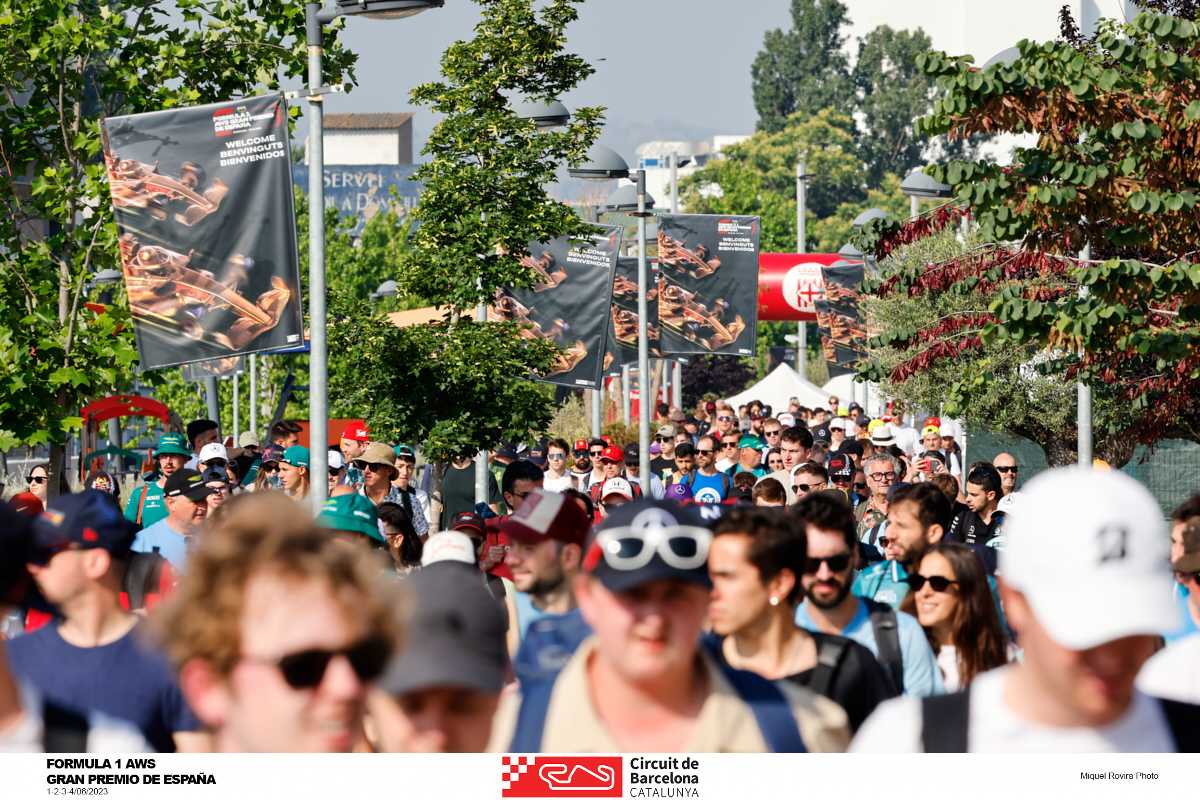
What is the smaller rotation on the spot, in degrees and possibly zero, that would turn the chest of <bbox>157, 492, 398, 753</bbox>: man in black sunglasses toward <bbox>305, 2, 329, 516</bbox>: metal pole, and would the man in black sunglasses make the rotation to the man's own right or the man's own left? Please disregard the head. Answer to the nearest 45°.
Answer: approximately 135° to the man's own left

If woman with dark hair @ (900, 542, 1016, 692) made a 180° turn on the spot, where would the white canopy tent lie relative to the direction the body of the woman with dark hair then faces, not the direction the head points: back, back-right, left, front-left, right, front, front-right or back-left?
front-left

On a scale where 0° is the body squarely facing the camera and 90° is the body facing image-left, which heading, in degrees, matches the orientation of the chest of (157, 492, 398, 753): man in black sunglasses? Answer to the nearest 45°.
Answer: approximately 315°

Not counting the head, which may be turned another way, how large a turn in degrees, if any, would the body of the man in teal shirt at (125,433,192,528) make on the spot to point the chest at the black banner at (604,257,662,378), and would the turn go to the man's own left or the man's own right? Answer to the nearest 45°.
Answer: approximately 135° to the man's own left

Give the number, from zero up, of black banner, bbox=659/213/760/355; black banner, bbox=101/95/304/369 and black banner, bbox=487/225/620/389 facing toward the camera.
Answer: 3

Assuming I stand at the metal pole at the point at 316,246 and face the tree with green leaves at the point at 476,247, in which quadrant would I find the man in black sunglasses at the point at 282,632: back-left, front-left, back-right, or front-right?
back-right

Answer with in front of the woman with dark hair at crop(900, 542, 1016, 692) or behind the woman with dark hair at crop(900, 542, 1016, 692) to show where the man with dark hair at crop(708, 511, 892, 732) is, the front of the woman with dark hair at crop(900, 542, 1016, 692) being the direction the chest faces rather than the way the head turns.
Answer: in front

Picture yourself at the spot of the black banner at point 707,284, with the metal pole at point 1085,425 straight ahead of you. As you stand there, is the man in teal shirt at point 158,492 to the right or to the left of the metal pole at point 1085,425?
right

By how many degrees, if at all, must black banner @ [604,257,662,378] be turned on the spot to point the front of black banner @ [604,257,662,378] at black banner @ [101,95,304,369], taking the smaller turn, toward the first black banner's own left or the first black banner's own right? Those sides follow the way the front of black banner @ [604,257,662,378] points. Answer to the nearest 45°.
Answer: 0° — it already faces it

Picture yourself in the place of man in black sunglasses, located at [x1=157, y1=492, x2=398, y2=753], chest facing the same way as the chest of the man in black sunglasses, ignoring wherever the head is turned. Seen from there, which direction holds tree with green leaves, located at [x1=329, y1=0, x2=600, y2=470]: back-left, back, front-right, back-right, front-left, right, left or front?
back-left

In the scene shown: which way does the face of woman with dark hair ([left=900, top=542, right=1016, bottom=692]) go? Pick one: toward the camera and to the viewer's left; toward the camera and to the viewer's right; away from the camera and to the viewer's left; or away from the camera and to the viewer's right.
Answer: toward the camera and to the viewer's left
